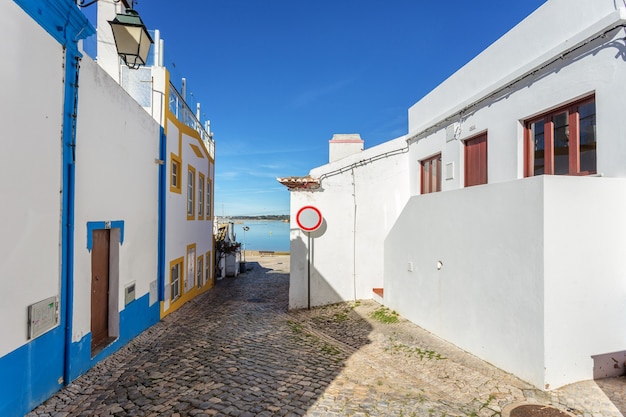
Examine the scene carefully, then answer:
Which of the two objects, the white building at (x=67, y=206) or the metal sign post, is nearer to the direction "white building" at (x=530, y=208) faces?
the white building

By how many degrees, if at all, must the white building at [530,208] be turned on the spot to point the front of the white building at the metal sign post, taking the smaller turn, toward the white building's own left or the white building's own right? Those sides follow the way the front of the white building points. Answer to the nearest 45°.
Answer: approximately 90° to the white building's own right

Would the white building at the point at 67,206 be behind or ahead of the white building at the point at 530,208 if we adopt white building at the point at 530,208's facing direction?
ahead

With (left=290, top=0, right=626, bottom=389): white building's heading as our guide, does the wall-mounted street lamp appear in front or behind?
in front

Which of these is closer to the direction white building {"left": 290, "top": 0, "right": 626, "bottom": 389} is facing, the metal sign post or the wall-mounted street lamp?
the wall-mounted street lamp

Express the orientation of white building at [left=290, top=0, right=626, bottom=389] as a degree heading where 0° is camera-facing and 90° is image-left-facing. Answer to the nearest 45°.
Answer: approximately 45°
